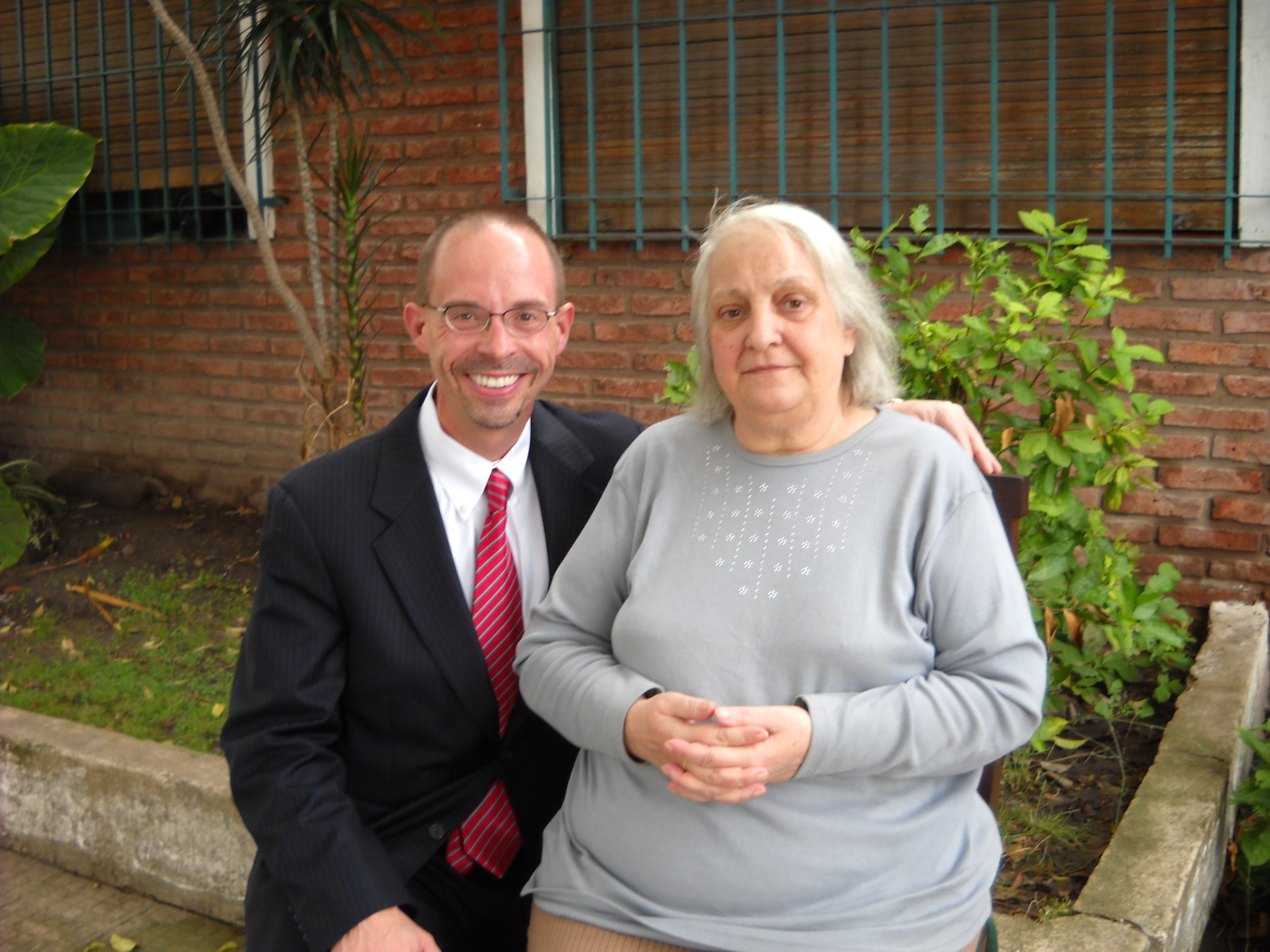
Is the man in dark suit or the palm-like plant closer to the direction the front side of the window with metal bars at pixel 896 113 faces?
the man in dark suit

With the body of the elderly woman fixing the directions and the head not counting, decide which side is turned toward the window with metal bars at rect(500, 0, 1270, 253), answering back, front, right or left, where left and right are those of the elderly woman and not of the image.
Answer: back

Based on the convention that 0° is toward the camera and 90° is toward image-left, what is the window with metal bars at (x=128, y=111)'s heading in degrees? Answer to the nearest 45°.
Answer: approximately 0°

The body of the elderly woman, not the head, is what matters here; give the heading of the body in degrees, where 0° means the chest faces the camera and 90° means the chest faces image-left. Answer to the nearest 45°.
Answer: approximately 0°
